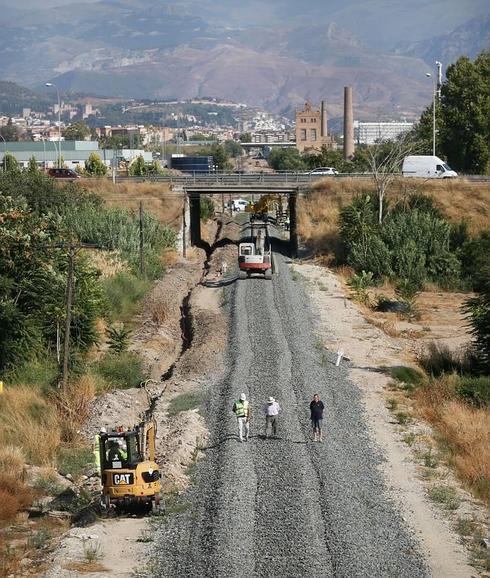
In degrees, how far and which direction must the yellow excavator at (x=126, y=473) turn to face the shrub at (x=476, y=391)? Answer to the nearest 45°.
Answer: approximately 45° to its right

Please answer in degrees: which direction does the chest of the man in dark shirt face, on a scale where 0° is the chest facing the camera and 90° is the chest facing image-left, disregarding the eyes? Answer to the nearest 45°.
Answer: approximately 0°

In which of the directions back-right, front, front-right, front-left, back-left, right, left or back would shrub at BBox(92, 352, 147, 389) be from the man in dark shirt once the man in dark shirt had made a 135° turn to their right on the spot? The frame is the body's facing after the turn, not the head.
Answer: front

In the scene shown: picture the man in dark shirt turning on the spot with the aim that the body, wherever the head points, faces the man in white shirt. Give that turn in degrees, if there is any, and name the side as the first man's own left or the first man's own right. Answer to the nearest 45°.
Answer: approximately 90° to the first man's own right

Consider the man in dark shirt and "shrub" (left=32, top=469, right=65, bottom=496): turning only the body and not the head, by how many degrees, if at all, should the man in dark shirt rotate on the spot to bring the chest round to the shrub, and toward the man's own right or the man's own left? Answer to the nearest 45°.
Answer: approximately 90° to the man's own right

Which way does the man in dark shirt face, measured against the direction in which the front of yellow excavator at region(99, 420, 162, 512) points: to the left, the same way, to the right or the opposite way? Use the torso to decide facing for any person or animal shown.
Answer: the opposite way

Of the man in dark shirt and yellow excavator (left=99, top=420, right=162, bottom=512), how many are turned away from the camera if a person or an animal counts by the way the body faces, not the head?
1

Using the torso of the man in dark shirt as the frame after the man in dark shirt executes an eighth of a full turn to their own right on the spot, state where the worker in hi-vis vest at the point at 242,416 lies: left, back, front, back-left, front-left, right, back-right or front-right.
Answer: front-right

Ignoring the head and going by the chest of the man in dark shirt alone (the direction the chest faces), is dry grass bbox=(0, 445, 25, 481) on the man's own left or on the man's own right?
on the man's own right

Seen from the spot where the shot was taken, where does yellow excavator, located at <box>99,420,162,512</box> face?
facing away from the viewer

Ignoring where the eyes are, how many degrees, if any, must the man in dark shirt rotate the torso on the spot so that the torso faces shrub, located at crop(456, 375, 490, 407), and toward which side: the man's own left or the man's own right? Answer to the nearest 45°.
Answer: approximately 135° to the man's own left
